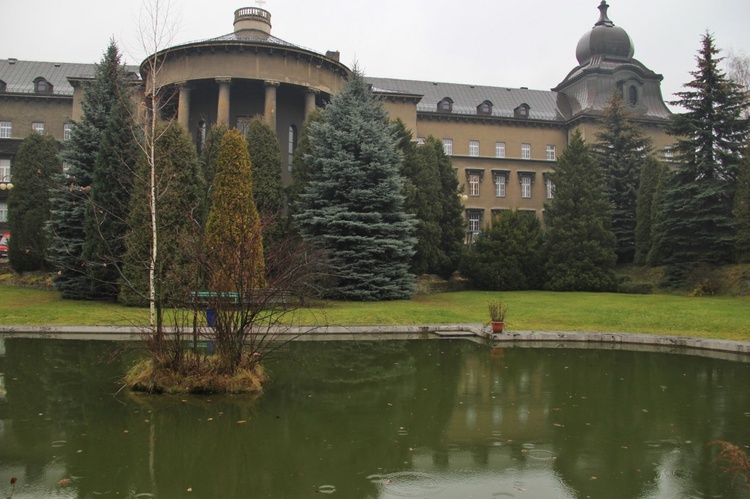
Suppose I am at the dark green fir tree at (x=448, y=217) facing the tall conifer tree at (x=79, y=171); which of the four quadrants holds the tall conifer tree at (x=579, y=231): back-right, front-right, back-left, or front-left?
back-left

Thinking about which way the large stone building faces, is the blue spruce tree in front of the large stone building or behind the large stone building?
in front

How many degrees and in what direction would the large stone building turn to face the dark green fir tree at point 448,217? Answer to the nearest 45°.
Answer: approximately 45° to its left

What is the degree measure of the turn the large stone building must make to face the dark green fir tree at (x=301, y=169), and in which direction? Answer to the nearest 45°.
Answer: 0° — it already faces it

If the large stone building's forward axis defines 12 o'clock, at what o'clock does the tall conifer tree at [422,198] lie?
The tall conifer tree is roughly at 11 o'clock from the large stone building.

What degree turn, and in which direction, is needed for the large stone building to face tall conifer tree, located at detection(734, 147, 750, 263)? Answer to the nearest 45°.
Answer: approximately 45° to its left

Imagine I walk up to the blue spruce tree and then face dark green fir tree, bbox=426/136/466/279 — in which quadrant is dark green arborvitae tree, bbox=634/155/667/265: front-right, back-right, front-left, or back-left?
front-right

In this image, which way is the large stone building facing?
toward the camera

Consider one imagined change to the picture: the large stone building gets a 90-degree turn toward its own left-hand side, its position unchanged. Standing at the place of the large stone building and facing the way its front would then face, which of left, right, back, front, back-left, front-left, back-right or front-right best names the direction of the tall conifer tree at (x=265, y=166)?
right

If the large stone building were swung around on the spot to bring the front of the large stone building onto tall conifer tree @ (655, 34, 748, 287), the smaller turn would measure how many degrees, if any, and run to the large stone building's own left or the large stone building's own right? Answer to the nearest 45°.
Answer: approximately 45° to the large stone building's own left

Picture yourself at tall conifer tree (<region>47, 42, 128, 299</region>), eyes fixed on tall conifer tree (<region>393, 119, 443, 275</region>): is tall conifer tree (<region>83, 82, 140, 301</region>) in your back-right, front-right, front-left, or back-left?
front-right

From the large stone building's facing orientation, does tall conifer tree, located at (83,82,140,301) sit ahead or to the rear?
ahead

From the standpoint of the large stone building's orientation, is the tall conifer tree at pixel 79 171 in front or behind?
in front
